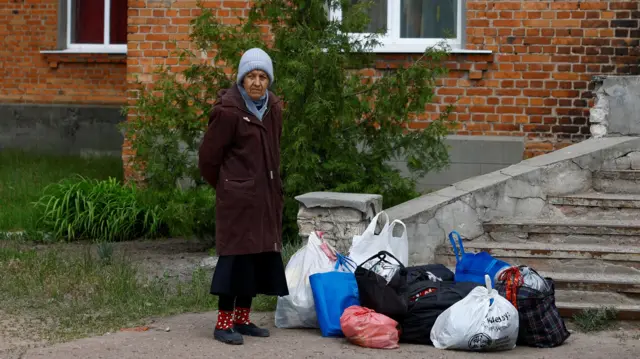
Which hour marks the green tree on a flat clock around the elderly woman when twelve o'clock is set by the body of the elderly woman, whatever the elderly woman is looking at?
The green tree is roughly at 8 o'clock from the elderly woman.

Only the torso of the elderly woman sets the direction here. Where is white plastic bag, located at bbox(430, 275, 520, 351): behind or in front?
in front

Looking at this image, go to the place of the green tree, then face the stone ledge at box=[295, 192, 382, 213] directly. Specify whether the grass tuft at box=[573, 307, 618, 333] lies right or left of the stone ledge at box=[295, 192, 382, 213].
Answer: left

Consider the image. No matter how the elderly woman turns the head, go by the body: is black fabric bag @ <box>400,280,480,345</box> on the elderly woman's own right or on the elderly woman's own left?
on the elderly woman's own left

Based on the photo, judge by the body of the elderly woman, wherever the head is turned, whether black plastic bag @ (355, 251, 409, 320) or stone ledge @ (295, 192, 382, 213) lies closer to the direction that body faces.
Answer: the black plastic bag

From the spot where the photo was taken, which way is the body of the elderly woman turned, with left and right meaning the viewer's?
facing the viewer and to the right of the viewer

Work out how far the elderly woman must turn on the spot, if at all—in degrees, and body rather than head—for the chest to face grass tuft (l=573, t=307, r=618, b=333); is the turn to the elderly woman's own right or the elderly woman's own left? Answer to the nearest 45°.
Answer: approximately 45° to the elderly woman's own left

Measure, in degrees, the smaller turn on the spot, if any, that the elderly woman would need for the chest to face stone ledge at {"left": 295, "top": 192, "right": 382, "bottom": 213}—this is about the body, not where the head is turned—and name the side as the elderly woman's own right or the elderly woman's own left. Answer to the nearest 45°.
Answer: approximately 90° to the elderly woman's own left
